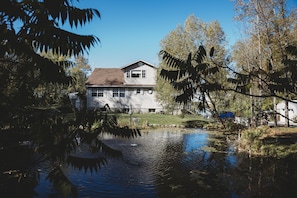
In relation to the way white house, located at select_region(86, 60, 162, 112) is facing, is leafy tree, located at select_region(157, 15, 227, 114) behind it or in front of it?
in front

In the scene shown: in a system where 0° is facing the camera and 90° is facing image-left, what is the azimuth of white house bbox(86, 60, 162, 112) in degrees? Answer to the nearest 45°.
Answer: approximately 0°

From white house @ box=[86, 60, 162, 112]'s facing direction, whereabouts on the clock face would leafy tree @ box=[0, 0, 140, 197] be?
The leafy tree is roughly at 12 o'clock from the white house.

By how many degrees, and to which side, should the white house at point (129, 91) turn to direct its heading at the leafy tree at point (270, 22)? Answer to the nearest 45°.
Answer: approximately 45° to its left

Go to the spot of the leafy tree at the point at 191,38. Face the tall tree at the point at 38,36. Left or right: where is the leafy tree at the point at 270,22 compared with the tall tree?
left

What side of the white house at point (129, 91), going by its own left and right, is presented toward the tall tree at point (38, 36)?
front
